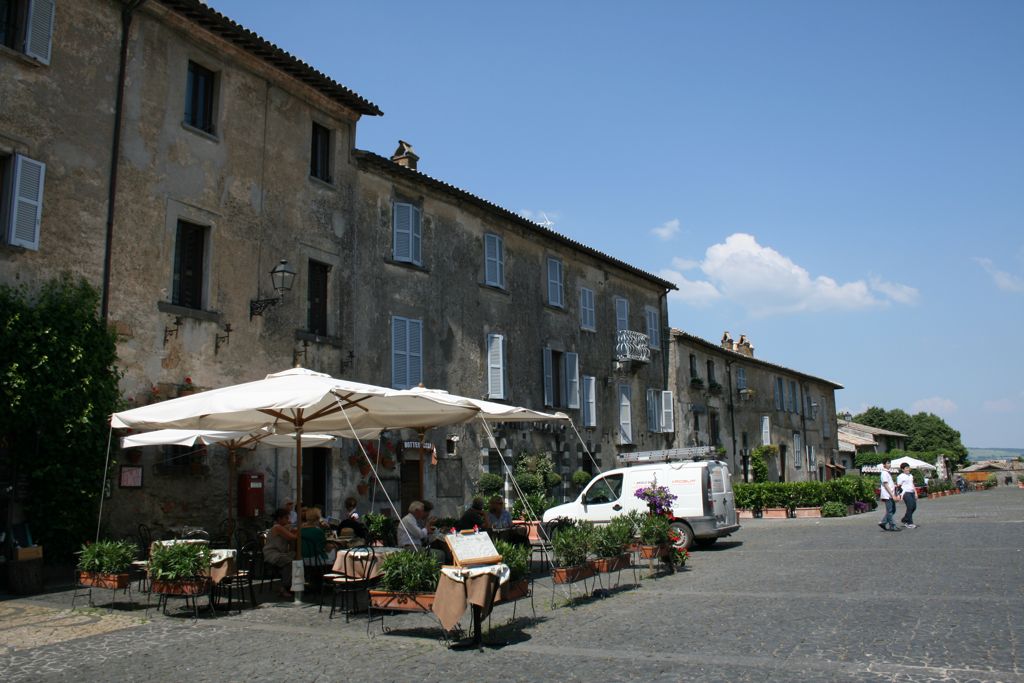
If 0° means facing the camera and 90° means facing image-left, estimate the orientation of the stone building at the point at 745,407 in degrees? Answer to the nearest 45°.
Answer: approximately 315°

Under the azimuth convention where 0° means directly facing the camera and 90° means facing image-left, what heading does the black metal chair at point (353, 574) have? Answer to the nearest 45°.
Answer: approximately 135°

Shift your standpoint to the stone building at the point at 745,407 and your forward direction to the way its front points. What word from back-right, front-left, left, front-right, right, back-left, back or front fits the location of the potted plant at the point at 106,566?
front-right

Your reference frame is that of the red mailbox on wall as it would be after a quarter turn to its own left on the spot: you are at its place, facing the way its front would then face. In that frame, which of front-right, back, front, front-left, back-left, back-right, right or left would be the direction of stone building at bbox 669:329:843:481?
front

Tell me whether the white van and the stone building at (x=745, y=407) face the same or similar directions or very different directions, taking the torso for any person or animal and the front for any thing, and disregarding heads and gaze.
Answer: very different directions

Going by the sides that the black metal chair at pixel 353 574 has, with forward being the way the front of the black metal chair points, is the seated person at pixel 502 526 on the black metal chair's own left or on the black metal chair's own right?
on the black metal chair's own right

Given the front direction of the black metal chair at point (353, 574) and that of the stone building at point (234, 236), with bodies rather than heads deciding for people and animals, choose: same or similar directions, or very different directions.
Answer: very different directions

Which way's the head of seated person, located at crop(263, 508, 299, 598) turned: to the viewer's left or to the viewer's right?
to the viewer's right

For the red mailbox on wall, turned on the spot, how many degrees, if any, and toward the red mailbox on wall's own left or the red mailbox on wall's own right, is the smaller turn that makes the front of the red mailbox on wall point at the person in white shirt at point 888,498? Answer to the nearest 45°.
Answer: approximately 45° to the red mailbox on wall's own left

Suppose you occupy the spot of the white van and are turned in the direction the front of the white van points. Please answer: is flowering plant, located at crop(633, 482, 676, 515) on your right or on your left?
on your left
